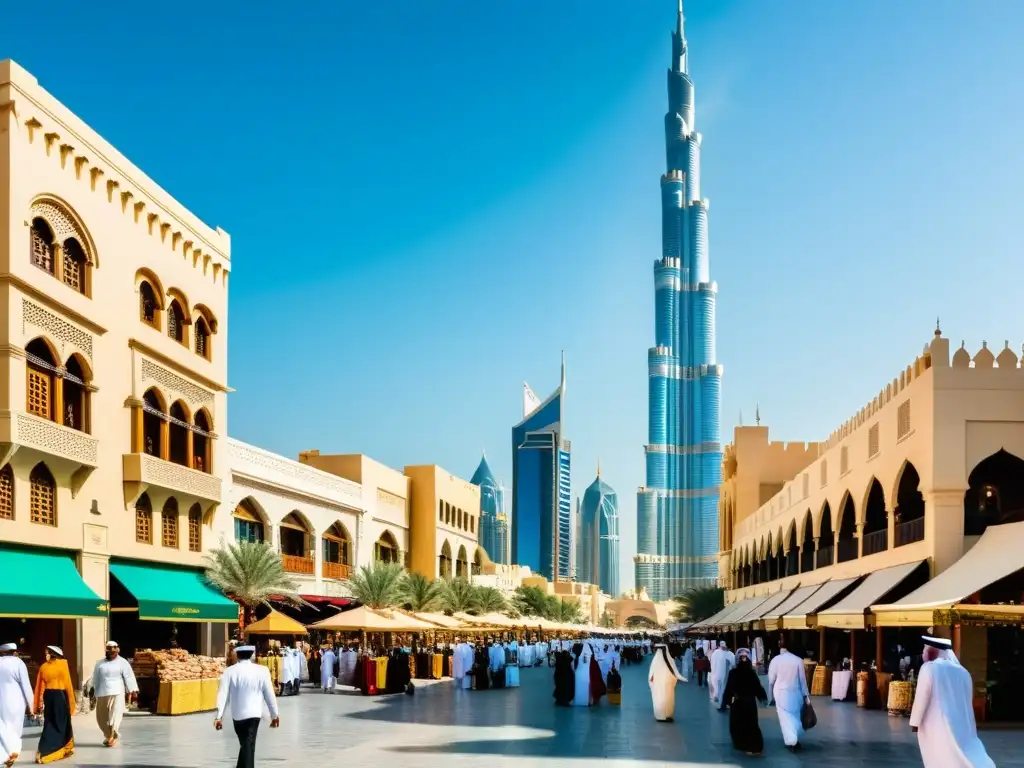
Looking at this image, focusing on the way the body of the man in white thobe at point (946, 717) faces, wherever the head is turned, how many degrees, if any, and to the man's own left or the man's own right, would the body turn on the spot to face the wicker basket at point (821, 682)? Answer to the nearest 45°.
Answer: approximately 45° to the man's own right

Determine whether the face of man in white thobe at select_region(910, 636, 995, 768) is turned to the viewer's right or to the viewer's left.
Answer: to the viewer's left

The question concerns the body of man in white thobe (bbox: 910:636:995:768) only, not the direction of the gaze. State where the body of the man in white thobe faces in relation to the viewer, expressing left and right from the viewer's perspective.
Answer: facing away from the viewer and to the left of the viewer
